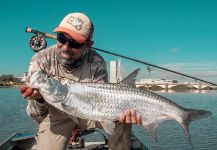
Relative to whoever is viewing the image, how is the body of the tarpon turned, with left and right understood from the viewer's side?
facing to the left of the viewer

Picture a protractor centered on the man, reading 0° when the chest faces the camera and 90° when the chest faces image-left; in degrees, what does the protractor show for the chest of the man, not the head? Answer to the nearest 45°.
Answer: approximately 0°

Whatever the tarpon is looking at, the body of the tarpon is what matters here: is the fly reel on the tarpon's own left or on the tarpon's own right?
on the tarpon's own right
